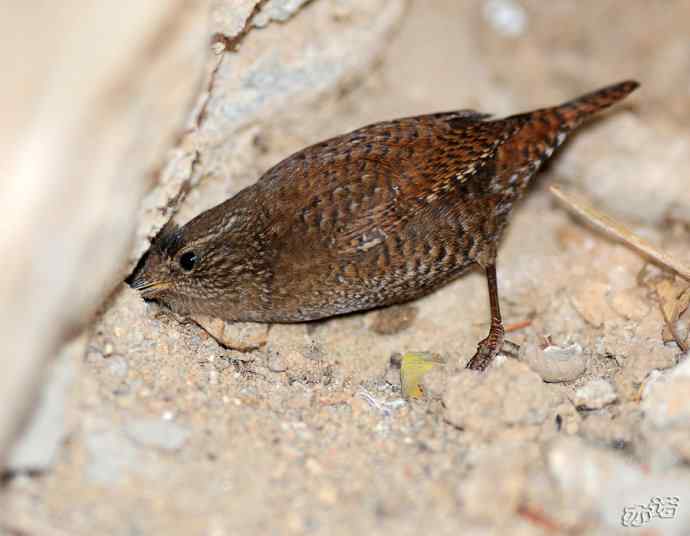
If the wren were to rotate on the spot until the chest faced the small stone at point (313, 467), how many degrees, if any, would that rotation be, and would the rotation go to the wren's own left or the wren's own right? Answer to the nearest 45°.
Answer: approximately 90° to the wren's own left

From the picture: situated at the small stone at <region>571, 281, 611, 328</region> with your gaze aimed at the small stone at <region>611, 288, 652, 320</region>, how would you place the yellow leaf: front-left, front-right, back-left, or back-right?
back-right

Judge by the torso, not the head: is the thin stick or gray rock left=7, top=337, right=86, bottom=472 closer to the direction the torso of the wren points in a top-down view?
the gray rock

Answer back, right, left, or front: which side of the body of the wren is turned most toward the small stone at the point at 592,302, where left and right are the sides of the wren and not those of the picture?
back

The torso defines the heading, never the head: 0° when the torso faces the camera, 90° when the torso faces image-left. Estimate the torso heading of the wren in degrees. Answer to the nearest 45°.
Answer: approximately 90°

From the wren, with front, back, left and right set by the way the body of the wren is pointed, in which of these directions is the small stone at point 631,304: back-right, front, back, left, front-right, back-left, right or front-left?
back

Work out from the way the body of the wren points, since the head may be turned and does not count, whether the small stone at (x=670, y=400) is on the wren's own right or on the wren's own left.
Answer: on the wren's own left

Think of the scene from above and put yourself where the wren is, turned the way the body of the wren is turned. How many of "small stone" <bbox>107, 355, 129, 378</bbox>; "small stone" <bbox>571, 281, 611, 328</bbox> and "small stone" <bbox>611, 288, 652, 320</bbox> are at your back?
2

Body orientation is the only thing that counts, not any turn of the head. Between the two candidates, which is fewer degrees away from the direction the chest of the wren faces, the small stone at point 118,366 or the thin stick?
the small stone

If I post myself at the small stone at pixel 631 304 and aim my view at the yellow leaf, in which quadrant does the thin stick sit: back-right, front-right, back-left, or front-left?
back-right

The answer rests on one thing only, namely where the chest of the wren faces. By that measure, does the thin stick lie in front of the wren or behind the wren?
behind
